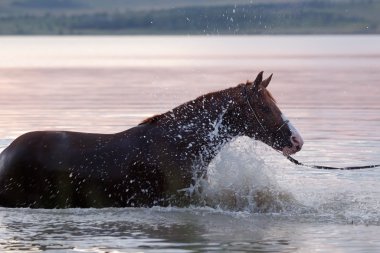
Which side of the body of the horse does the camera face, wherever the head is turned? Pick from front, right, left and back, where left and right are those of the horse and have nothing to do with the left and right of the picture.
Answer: right
